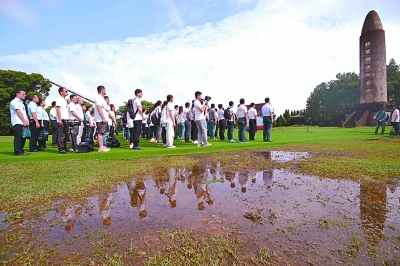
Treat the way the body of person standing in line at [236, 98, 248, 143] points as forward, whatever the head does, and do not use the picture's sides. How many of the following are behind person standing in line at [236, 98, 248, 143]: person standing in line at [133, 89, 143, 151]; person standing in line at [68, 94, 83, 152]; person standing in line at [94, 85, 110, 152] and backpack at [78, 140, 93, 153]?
4

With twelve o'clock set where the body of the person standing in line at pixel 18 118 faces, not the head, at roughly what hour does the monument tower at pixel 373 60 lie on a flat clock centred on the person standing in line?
The monument tower is roughly at 12 o'clock from the person standing in line.

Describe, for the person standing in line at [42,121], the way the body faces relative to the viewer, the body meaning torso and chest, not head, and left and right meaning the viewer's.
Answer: facing to the right of the viewer

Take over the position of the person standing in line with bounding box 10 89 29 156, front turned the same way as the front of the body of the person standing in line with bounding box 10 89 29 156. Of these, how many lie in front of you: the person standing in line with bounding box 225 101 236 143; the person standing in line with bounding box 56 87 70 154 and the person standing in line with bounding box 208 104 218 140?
3

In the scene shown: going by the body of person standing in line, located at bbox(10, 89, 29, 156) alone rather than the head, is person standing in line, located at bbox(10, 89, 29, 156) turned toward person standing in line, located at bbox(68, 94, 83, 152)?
yes

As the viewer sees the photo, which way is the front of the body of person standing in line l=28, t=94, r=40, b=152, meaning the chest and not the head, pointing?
to the viewer's right

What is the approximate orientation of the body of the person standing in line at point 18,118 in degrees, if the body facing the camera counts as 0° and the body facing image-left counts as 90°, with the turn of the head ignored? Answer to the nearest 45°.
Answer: approximately 270°

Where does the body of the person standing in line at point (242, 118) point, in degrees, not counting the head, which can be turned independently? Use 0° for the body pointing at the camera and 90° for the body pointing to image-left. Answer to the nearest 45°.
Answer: approximately 225°

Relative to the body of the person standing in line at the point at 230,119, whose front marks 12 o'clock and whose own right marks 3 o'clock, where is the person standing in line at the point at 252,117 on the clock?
the person standing in line at the point at 252,117 is roughly at 1 o'clock from the person standing in line at the point at 230,119.

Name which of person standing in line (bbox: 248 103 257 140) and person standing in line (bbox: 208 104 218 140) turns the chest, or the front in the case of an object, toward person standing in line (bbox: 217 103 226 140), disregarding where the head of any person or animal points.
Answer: person standing in line (bbox: 208 104 218 140)

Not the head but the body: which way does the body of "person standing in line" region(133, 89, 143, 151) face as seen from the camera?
to the viewer's right
